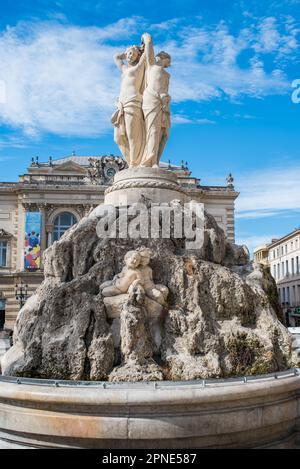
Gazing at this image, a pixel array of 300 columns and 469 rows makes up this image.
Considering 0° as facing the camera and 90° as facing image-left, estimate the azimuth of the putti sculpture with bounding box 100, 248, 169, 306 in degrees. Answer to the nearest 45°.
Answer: approximately 0°

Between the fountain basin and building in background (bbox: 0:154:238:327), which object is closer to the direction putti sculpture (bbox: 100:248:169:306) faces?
the fountain basin

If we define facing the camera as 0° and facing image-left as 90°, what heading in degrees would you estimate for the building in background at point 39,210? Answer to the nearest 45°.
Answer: approximately 0°

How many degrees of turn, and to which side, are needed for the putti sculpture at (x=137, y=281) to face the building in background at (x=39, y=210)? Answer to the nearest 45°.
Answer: approximately 180°

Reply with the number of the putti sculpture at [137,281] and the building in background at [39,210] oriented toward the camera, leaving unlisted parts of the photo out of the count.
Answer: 2

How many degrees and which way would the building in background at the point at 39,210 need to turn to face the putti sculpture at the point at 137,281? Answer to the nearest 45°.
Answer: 0° — it already faces it

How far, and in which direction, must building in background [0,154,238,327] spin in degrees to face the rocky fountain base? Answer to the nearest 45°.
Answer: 0° — it already faces it

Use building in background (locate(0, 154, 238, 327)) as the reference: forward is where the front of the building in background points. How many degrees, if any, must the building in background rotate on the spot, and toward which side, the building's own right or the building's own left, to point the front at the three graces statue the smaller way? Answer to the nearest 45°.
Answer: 0° — it already faces it

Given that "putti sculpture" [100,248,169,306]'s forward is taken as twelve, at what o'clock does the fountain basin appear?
The fountain basin is roughly at 12 o'clock from the putti sculpture.
